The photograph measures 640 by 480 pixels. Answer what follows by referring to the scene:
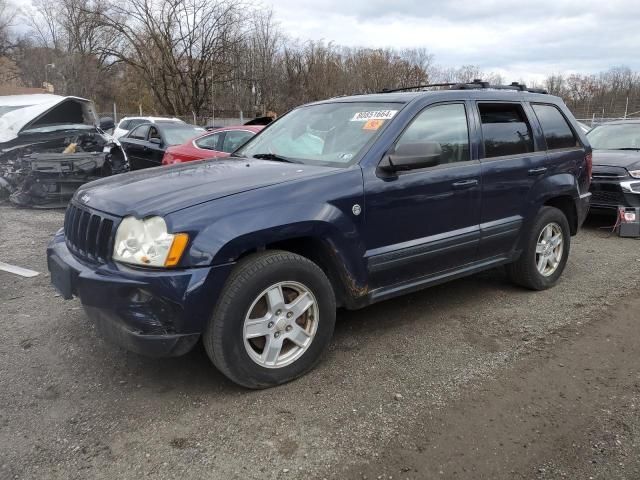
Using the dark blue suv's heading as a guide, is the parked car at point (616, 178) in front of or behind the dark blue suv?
behind

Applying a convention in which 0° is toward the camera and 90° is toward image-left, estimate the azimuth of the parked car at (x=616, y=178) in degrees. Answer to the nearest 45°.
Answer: approximately 45°

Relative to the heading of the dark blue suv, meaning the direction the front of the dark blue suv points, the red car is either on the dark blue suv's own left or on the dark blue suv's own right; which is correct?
on the dark blue suv's own right

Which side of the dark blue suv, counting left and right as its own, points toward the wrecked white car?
right

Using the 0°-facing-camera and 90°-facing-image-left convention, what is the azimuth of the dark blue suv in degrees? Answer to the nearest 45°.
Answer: approximately 45°

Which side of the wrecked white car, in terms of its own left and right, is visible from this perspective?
front

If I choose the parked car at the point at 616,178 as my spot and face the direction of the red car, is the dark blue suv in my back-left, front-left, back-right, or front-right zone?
front-left
